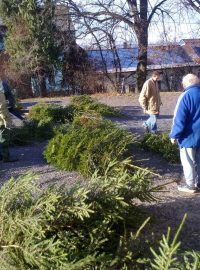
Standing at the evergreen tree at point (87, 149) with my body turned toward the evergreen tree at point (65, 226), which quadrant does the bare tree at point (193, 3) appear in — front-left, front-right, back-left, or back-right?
back-left

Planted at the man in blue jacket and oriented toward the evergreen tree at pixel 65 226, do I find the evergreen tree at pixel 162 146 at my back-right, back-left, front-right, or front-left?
back-right
